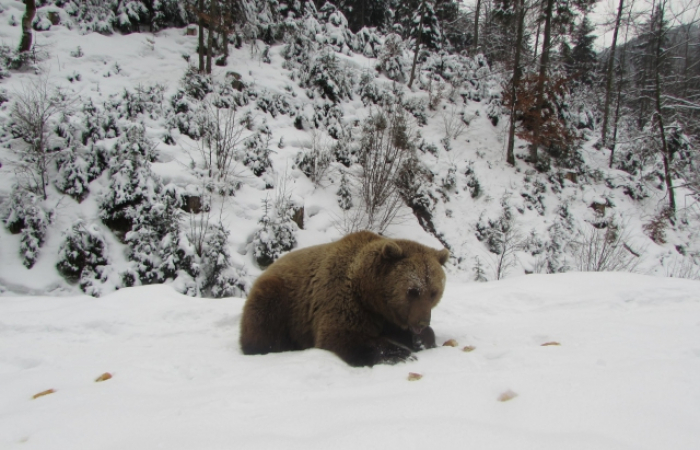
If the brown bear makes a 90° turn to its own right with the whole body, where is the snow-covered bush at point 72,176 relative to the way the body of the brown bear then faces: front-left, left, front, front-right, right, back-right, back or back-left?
right

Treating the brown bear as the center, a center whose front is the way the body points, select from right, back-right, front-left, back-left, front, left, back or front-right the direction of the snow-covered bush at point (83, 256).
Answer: back

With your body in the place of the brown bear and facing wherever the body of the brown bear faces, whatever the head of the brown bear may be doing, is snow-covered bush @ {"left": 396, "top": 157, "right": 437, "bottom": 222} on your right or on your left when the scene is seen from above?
on your left

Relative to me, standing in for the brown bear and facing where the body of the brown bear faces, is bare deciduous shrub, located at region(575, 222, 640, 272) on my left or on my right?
on my left

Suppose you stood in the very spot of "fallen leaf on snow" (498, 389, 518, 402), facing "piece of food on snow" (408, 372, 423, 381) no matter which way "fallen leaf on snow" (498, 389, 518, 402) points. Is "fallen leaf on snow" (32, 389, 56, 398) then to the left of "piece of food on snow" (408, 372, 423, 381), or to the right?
left

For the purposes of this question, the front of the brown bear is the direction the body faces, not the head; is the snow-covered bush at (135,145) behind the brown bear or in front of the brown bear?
behind

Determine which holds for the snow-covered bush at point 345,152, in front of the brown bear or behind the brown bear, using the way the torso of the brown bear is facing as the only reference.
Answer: behind

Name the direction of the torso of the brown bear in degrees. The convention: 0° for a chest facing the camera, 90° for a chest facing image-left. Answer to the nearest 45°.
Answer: approximately 315°

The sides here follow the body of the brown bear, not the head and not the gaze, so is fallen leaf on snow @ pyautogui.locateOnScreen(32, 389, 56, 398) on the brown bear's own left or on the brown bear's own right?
on the brown bear's own right

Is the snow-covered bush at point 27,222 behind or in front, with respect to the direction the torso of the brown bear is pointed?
behind

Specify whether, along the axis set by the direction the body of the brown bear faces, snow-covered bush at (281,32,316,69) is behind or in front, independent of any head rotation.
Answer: behind

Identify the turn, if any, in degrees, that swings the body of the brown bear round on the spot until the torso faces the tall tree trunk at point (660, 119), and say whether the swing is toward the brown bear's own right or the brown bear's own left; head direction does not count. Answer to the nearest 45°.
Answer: approximately 90° to the brown bear's own left
